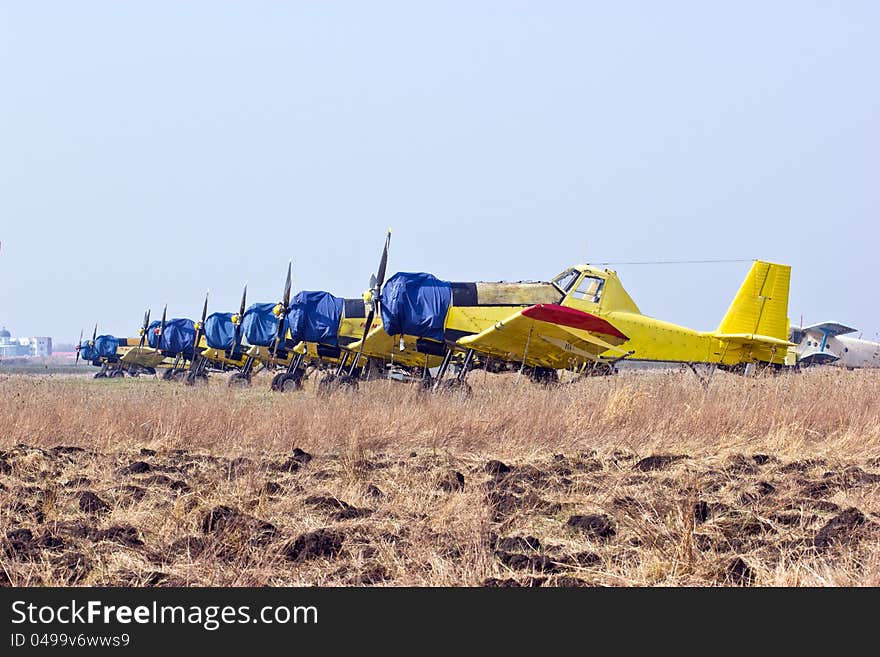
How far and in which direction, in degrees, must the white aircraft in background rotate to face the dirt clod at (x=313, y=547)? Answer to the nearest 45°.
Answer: approximately 90° to its left

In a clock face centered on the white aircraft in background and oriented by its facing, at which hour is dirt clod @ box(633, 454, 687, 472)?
The dirt clod is roughly at 9 o'clock from the white aircraft in background.

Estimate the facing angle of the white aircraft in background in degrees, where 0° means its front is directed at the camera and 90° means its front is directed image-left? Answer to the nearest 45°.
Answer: approximately 90°

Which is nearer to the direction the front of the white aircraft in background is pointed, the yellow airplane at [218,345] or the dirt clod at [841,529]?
the yellow airplane

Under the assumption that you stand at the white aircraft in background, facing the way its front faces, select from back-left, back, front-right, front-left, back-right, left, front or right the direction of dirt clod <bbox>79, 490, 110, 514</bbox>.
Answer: left

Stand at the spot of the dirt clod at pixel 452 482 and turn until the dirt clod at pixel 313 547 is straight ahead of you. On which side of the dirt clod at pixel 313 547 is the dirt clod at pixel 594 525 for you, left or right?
left

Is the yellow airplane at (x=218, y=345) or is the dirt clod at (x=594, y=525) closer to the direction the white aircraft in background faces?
the yellow airplane

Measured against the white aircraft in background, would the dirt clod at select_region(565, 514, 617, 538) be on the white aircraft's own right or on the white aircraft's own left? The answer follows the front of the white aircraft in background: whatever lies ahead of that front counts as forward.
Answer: on the white aircraft's own left

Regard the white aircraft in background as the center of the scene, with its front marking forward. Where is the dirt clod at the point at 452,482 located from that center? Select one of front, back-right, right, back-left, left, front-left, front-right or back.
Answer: left

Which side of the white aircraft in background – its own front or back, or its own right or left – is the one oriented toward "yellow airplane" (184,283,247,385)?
front
